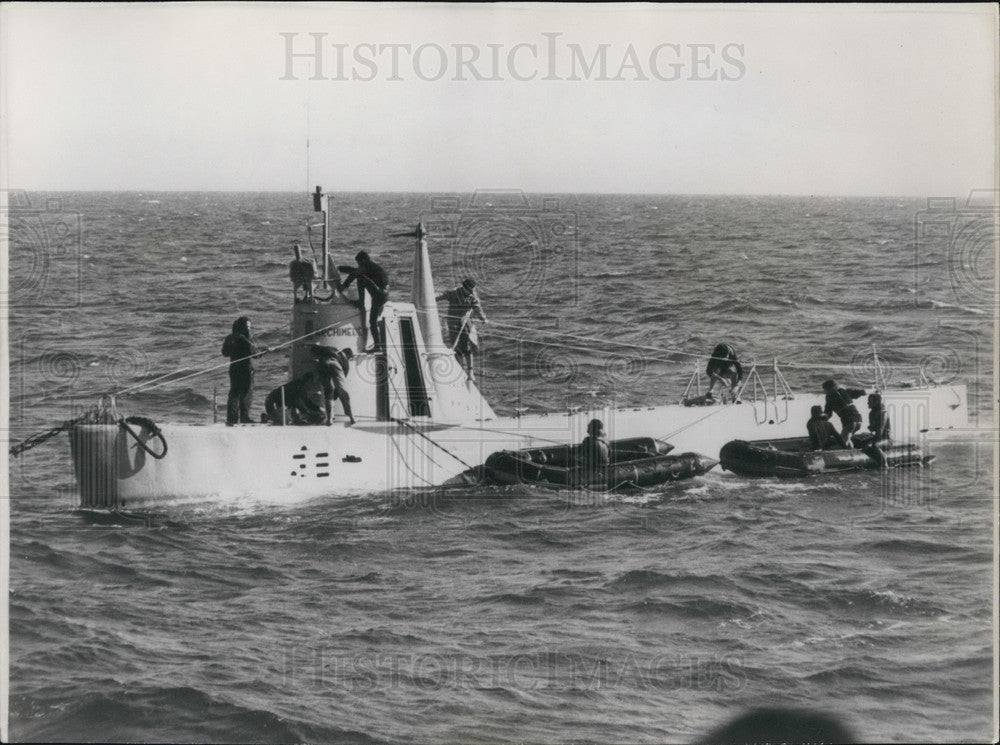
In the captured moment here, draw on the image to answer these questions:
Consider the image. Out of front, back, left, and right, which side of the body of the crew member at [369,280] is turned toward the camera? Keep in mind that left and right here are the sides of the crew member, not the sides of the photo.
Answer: left

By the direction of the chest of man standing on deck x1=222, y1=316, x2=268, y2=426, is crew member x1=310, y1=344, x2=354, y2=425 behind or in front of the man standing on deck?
in front

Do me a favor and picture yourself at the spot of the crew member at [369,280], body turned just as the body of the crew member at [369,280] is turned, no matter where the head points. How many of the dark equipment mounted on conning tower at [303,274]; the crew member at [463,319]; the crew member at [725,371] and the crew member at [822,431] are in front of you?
1

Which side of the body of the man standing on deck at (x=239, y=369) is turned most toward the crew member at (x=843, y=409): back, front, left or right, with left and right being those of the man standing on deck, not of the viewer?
front

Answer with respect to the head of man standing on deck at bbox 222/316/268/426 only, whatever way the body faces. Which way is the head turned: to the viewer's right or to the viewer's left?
to the viewer's right

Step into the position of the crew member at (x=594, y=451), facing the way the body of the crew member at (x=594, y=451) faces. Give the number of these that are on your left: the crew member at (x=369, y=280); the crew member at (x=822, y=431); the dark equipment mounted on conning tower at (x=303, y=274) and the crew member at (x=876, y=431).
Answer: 2

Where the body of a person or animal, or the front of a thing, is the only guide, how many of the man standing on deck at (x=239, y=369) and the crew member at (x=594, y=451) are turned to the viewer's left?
0

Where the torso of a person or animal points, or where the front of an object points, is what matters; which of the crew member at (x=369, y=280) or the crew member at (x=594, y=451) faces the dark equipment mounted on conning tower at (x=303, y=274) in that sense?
the crew member at (x=369, y=280)

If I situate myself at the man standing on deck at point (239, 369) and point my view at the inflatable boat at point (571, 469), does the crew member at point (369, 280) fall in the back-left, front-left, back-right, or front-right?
front-left

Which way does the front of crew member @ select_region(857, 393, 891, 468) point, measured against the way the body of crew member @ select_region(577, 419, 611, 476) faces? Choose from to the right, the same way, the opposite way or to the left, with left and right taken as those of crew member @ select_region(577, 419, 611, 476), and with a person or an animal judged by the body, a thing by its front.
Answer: to the left

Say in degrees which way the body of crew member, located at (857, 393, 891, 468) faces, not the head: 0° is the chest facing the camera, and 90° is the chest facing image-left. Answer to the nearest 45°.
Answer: approximately 90°

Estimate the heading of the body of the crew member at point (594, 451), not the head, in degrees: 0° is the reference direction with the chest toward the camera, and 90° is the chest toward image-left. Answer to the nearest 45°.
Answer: approximately 180°
